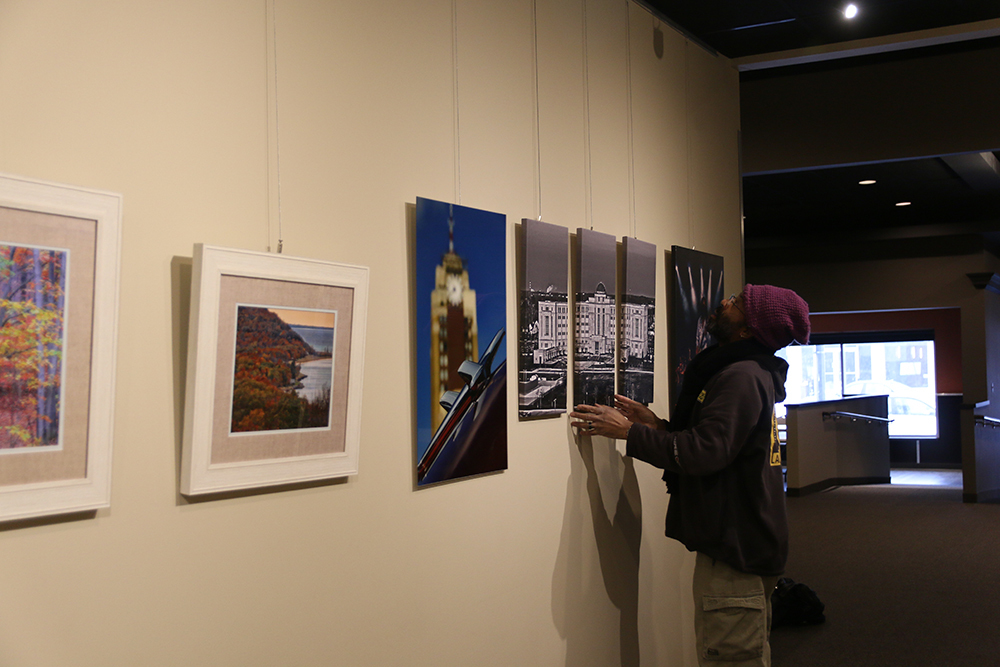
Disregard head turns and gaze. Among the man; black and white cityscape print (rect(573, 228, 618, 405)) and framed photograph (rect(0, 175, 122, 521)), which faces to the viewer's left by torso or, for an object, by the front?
the man

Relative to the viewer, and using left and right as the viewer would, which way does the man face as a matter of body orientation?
facing to the left of the viewer

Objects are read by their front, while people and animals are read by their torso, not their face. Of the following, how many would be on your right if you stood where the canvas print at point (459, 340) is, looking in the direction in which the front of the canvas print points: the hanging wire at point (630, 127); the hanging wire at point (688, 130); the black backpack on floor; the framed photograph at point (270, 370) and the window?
1

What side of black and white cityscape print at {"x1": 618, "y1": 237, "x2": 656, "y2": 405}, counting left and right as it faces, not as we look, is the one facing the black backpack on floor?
left

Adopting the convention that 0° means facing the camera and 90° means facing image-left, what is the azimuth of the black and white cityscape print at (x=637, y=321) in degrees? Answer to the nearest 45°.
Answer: approximately 315°

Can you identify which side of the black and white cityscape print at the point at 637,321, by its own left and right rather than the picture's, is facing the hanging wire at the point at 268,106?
right

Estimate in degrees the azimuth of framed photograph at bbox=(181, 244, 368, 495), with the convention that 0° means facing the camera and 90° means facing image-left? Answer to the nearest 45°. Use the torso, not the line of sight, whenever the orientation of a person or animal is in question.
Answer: approximately 315°

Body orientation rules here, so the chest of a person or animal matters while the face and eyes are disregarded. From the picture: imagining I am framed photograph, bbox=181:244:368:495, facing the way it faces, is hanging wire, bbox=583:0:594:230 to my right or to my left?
on my left

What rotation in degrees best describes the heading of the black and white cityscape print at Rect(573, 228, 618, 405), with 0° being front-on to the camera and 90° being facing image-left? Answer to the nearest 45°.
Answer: approximately 315°

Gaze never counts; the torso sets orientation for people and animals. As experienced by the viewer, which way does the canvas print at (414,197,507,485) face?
facing the viewer and to the right of the viewer

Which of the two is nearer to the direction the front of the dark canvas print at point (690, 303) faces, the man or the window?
the man

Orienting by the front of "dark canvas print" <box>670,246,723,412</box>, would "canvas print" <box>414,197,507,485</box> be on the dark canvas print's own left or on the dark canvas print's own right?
on the dark canvas print's own right
